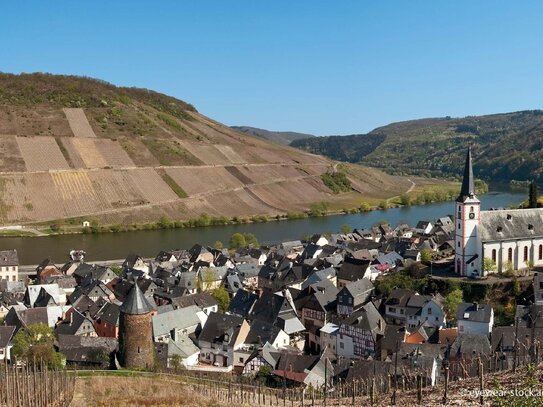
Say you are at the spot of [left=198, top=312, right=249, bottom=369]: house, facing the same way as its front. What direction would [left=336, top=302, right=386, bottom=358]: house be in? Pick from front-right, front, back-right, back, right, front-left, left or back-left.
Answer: left

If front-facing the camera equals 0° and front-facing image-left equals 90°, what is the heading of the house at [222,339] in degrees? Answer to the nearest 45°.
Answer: approximately 0°

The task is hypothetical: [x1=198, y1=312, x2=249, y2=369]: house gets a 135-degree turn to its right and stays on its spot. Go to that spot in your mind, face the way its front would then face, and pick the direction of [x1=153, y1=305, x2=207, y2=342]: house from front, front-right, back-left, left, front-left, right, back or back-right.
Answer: front

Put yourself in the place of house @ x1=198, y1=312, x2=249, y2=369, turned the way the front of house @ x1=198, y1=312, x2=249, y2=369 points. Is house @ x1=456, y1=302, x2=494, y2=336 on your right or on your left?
on your left

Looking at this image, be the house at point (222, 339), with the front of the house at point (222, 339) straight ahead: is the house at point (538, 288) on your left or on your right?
on your left

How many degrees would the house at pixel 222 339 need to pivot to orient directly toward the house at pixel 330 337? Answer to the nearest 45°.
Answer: approximately 90° to its left

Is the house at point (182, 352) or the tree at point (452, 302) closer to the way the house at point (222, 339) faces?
the house

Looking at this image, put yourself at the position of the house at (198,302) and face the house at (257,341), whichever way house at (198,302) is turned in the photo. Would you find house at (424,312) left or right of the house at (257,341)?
left

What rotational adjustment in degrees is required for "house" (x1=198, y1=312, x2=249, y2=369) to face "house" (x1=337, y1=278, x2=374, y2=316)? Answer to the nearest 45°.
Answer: approximately 135° to its left

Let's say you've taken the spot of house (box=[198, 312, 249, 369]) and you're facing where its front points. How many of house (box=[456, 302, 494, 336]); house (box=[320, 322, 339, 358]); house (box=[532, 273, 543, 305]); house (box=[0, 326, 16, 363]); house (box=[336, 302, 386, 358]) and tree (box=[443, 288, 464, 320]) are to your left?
5

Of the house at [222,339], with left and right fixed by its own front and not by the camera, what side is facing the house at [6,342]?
right
